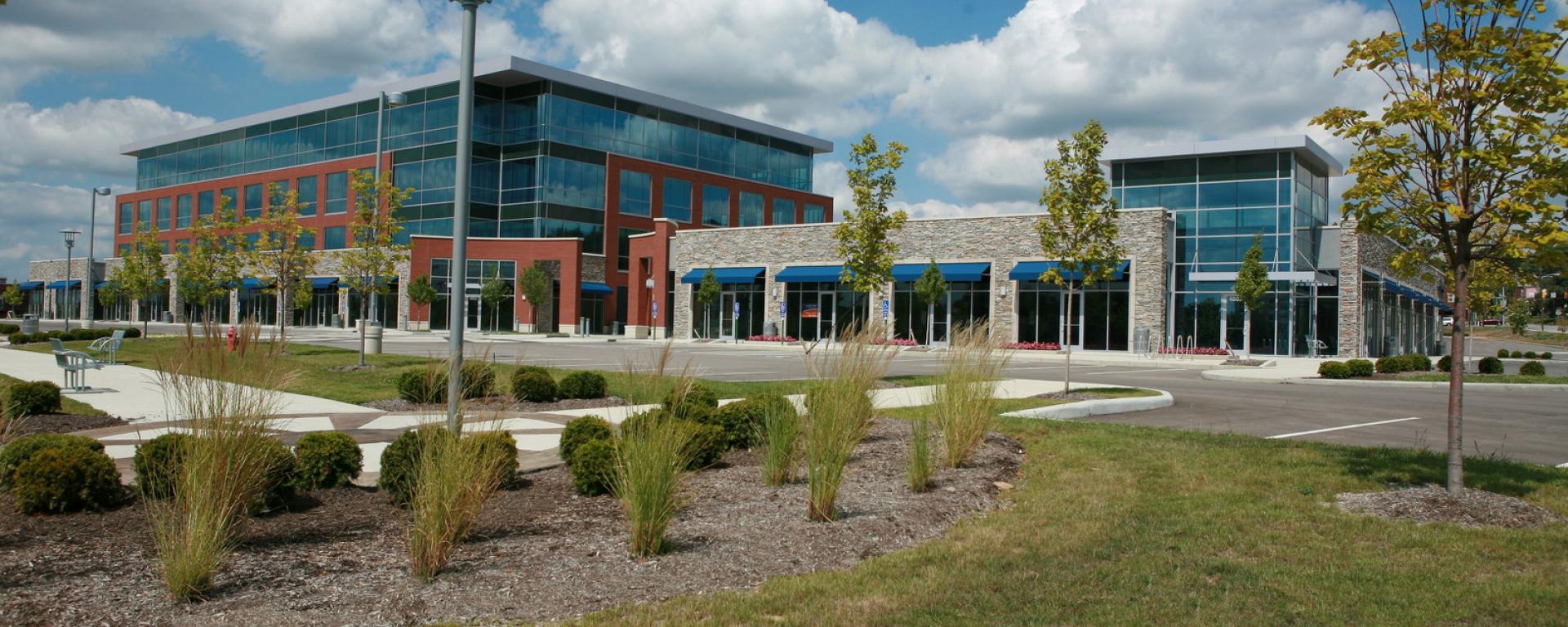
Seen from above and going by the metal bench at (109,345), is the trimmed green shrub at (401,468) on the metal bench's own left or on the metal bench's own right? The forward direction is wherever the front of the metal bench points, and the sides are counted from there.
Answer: on the metal bench's own left

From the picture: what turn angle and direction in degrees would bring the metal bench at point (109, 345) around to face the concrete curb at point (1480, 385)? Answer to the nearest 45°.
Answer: approximately 90° to its left

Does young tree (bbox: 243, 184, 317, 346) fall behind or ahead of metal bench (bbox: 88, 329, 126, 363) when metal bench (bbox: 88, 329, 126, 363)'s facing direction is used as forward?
behind

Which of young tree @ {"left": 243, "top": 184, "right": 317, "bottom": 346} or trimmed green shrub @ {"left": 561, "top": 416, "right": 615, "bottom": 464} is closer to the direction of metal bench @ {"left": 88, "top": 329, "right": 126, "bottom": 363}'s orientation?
the trimmed green shrub

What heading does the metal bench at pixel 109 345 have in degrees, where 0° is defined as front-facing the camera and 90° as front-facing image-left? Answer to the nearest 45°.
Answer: approximately 45°

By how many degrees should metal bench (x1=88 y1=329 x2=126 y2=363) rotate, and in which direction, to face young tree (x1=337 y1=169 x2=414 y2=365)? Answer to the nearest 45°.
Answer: approximately 135° to its left

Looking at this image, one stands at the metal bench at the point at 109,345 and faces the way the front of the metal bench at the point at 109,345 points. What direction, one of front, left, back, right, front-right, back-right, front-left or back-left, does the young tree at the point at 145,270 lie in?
back-right

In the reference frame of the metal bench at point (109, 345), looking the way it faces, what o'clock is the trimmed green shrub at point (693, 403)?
The trimmed green shrub is roughly at 10 o'clock from the metal bench.

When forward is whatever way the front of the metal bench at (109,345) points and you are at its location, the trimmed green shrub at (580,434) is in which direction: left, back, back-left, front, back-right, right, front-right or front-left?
front-left
